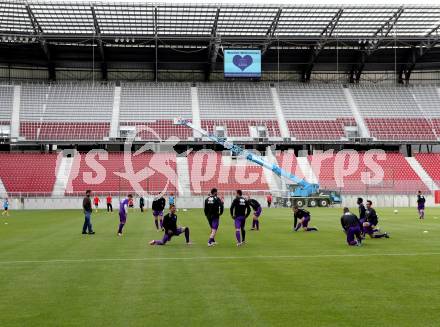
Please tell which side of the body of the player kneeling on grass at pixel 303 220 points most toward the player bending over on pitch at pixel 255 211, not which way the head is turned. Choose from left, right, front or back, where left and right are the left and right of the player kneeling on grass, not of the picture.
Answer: front

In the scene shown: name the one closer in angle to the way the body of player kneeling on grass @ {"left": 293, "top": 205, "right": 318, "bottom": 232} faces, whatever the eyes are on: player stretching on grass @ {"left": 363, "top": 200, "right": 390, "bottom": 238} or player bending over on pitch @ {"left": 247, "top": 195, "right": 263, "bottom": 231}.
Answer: the player bending over on pitch

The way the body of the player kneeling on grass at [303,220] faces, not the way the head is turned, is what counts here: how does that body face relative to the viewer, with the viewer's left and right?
facing to the left of the viewer

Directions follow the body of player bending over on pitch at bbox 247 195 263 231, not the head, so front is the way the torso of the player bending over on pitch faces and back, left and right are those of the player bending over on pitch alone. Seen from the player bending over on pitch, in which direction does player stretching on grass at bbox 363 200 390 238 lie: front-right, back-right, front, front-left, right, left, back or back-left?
back-left

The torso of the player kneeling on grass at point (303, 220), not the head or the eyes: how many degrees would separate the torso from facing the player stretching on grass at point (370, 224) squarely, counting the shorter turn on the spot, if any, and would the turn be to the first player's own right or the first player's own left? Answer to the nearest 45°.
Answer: approximately 135° to the first player's own left
